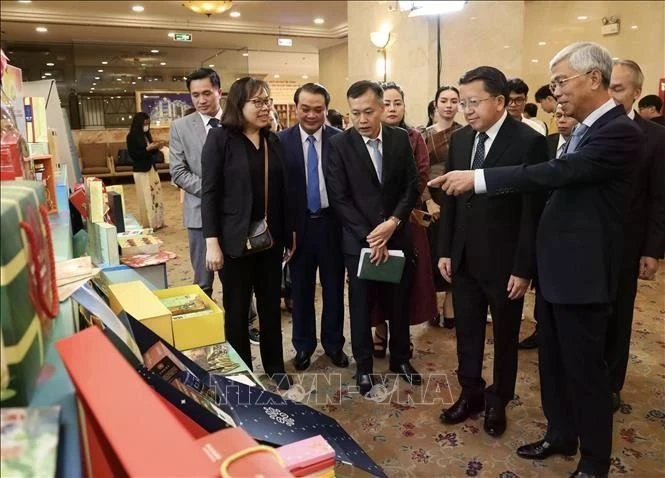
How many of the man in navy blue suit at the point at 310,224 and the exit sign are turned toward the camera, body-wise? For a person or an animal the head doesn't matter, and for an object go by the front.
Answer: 2

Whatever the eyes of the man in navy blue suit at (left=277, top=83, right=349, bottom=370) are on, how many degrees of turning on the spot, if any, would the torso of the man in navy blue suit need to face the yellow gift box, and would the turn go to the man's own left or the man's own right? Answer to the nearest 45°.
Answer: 0° — they already face it

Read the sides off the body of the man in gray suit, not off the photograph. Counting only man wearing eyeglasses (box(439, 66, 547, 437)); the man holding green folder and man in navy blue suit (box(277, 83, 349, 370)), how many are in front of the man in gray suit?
3

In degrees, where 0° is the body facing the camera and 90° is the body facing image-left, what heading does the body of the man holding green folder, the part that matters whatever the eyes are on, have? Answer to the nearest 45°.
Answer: approximately 0°
